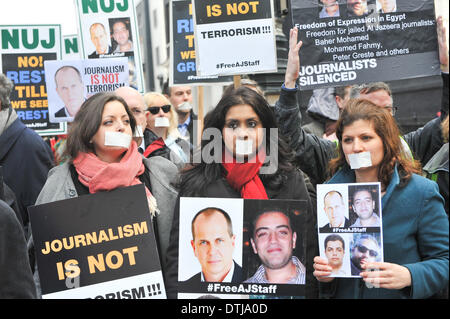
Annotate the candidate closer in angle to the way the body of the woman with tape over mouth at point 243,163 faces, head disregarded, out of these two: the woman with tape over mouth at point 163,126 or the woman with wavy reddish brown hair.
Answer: the woman with wavy reddish brown hair

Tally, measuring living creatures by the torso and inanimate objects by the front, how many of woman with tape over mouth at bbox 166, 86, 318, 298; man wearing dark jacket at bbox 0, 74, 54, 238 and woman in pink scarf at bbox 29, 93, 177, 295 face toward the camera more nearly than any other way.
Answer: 2

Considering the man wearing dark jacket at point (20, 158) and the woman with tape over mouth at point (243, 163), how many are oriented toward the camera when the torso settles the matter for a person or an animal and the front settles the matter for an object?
1

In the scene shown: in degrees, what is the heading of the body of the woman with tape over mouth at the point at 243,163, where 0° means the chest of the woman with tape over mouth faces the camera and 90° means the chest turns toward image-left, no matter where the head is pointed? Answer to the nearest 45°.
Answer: approximately 0°

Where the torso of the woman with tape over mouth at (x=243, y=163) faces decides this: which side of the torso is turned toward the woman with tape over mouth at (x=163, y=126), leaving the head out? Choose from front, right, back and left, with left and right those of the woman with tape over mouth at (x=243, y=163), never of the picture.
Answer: back

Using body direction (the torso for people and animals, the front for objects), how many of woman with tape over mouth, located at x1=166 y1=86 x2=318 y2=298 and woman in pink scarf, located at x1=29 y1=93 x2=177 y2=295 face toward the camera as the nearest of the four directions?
2

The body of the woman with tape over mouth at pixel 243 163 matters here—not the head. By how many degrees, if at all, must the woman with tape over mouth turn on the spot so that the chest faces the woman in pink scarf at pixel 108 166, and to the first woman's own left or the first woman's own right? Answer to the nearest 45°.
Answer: approximately 90° to the first woman's own right
